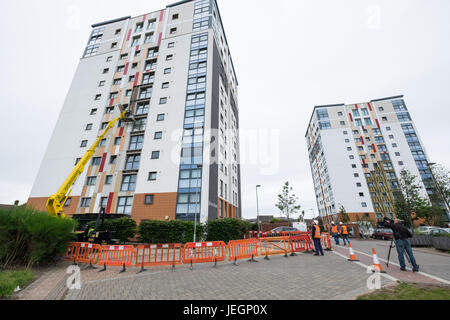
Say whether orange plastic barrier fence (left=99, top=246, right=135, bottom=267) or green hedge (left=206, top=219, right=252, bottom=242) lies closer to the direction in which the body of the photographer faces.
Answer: the green hedge

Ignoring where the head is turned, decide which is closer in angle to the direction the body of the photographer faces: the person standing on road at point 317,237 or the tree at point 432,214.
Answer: the person standing on road

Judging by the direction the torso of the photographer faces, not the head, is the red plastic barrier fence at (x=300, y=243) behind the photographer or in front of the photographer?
in front

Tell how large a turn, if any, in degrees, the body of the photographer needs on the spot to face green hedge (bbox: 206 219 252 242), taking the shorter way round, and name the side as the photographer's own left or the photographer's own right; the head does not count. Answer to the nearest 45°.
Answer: approximately 45° to the photographer's own left

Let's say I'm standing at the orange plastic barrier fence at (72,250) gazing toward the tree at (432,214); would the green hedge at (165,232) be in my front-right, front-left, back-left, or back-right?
front-left

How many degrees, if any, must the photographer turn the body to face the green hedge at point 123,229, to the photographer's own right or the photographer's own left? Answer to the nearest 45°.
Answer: approximately 45° to the photographer's own left

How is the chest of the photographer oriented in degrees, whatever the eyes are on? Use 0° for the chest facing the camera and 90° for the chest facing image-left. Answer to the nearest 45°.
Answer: approximately 135°

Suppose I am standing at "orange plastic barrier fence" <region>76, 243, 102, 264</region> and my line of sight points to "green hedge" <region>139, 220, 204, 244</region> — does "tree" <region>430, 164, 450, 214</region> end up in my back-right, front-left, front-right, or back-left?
front-right

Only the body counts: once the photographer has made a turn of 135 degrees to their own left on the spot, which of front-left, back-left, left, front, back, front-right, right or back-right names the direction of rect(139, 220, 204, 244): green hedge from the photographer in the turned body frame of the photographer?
right
